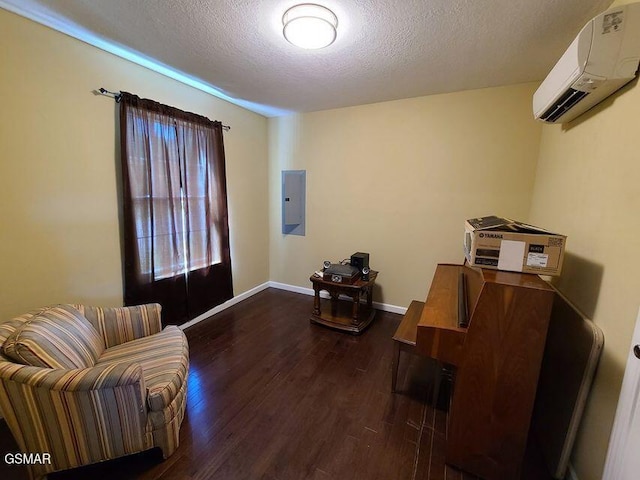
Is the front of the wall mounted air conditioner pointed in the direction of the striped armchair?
yes

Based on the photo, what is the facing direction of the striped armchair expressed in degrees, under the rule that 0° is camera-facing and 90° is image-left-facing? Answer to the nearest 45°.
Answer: approximately 270°

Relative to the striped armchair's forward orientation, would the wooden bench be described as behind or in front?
in front

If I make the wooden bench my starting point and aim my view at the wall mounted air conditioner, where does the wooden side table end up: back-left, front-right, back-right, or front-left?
back-left

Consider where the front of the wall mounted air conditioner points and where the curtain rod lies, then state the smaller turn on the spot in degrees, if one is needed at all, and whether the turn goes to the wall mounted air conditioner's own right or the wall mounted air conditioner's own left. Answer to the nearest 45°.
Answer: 0° — it already faces it

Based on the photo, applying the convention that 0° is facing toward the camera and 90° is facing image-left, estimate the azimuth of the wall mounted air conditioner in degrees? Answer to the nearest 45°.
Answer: approximately 45°

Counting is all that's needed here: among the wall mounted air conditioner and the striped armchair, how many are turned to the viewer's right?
1
